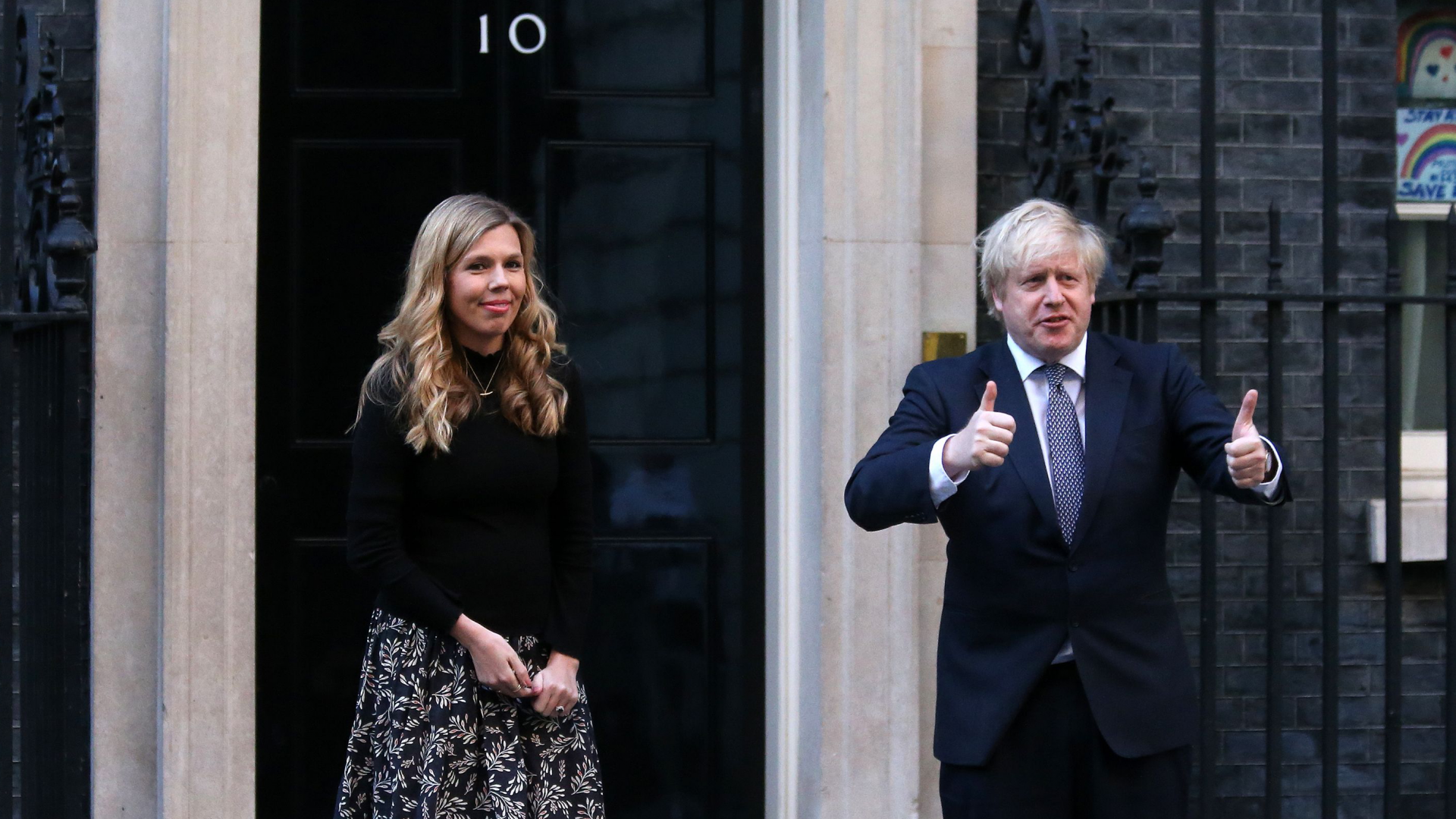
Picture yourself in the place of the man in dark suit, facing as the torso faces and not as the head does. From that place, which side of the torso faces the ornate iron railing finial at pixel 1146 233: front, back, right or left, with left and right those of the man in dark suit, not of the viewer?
back

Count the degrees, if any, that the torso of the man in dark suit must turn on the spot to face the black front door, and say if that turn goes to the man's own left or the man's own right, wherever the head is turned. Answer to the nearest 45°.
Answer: approximately 135° to the man's own right

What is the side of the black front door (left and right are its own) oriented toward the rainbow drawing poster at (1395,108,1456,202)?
left

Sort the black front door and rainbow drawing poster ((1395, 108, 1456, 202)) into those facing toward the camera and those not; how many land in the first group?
2

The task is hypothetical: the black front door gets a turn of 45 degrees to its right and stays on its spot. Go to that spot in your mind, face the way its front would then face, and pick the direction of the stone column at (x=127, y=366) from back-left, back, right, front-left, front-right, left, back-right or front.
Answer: front-right

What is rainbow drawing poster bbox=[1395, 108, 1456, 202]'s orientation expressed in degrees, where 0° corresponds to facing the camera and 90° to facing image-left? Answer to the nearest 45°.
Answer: approximately 0°
